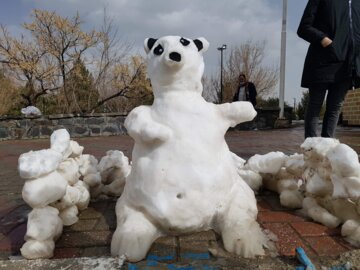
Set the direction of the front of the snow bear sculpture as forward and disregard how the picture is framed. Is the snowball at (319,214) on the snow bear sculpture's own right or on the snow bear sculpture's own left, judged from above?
on the snow bear sculpture's own left

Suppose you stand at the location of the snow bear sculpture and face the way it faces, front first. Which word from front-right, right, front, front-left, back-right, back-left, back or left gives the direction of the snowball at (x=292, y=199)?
back-left

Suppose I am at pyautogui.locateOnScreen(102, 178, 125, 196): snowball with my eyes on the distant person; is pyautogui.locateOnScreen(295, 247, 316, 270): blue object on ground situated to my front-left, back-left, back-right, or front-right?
back-right

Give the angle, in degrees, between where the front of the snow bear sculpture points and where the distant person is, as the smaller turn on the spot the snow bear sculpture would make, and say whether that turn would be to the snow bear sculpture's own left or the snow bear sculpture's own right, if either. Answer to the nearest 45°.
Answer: approximately 180°

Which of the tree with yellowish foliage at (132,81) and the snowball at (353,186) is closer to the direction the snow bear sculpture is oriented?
the snowball

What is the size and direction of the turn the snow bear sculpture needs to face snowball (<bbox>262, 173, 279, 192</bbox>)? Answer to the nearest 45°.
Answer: approximately 135° to its left

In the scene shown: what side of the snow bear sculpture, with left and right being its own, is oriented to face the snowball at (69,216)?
right

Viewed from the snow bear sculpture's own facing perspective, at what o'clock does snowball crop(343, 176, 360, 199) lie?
The snowball is roughly at 9 o'clock from the snow bear sculpture.

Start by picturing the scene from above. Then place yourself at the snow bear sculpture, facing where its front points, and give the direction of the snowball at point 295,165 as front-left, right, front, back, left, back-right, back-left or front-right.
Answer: back-left

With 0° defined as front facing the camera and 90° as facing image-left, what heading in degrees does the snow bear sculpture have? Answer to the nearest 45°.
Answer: approximately 0°

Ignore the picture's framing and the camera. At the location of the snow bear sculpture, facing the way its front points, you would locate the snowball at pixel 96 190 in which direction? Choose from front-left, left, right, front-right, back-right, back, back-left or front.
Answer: back-right

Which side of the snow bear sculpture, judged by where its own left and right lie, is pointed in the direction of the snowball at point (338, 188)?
left

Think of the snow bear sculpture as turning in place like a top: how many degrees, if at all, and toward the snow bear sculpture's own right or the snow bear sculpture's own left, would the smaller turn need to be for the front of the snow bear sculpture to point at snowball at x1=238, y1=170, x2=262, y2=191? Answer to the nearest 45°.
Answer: approximately 135° to the snow bear sculpture's own left

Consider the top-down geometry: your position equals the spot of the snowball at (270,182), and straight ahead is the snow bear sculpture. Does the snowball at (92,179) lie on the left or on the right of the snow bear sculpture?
right
